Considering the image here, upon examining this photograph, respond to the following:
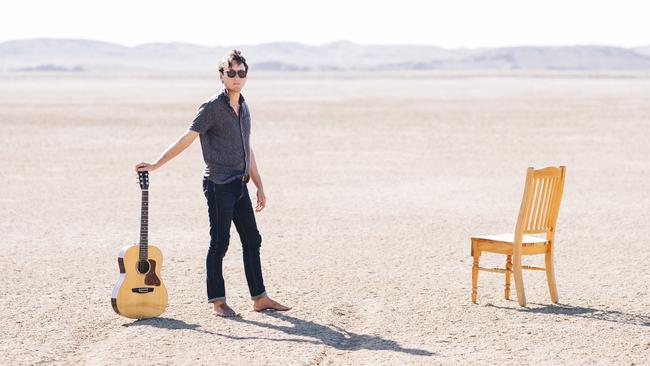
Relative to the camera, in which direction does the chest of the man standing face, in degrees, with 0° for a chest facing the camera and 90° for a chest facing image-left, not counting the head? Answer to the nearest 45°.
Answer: approximately 315°

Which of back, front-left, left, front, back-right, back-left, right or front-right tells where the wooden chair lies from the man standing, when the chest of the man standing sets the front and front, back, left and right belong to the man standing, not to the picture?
front-left

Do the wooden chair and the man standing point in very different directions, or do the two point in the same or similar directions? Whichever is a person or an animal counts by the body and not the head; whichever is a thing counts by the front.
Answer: very different directions

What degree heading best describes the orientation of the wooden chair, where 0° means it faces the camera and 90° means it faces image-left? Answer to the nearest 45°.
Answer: approximately 135°
